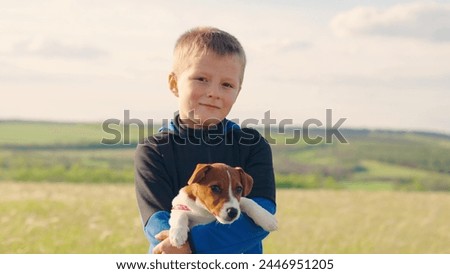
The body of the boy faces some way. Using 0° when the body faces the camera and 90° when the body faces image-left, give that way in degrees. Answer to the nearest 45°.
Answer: approximately 0°
